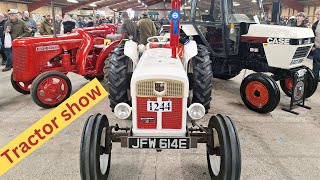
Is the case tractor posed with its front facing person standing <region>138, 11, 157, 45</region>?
no

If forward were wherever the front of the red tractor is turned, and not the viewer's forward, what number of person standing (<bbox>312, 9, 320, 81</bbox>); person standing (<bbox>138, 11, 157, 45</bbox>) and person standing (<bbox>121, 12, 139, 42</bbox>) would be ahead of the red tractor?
0

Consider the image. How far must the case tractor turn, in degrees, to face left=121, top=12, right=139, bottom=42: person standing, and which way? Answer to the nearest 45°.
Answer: approximately 180°

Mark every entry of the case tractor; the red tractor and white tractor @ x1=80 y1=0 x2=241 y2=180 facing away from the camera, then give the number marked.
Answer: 0

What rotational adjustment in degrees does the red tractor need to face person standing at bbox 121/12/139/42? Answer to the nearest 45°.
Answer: approximately 180°

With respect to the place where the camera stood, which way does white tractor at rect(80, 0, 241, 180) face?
facing the viewer

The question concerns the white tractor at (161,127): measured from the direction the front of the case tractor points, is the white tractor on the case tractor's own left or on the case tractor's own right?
on the case tractor's own right

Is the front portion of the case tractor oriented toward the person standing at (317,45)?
no

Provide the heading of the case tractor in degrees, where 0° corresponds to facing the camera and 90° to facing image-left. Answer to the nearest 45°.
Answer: approximately 315°

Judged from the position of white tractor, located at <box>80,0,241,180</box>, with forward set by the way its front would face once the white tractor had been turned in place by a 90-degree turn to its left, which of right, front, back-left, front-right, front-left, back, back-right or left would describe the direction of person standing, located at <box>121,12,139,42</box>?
left

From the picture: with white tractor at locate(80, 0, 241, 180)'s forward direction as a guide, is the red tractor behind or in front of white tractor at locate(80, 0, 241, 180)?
behind

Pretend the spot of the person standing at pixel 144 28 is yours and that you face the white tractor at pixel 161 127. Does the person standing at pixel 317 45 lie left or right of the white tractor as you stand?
left

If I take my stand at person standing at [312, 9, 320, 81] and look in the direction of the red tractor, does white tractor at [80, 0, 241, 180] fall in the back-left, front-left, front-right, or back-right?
front-left
